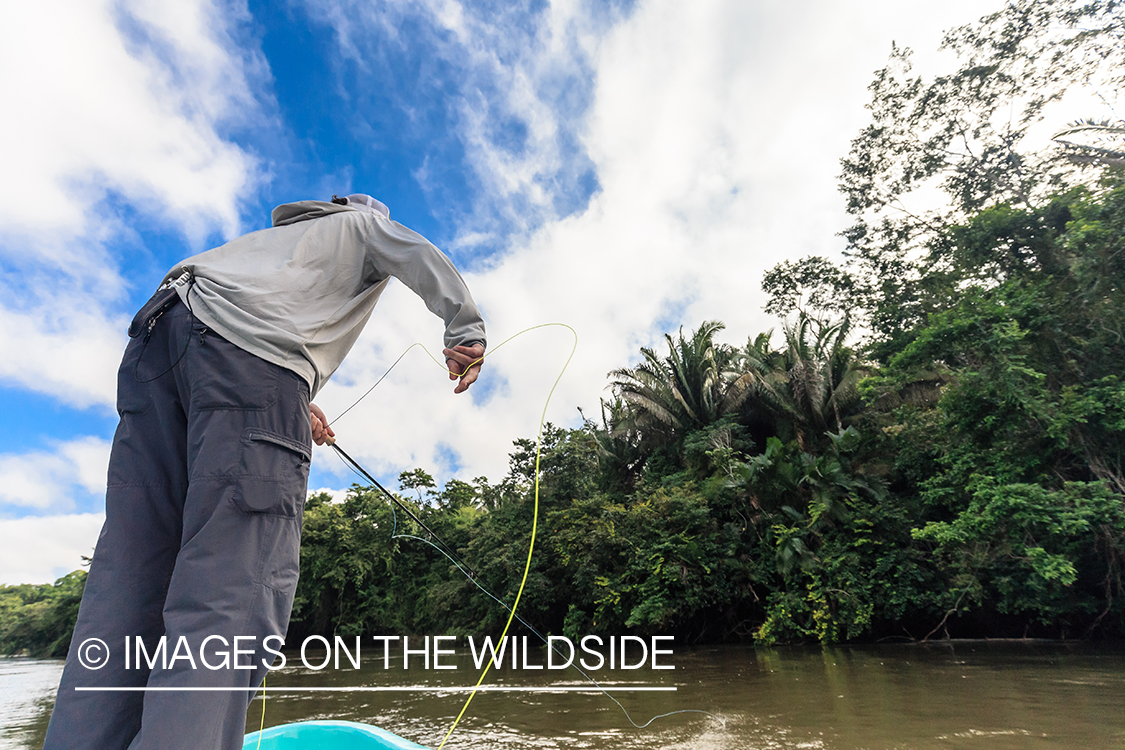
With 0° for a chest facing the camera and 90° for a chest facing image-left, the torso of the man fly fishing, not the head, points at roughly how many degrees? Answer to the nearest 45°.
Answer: approximately 225°

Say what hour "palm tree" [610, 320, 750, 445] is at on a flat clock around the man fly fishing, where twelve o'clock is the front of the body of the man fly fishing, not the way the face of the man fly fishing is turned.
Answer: The palm tree is roughly at 12 o'clock from the man fly fishing.

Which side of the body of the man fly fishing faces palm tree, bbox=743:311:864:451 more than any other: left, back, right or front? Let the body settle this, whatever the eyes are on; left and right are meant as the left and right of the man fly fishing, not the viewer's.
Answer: front
